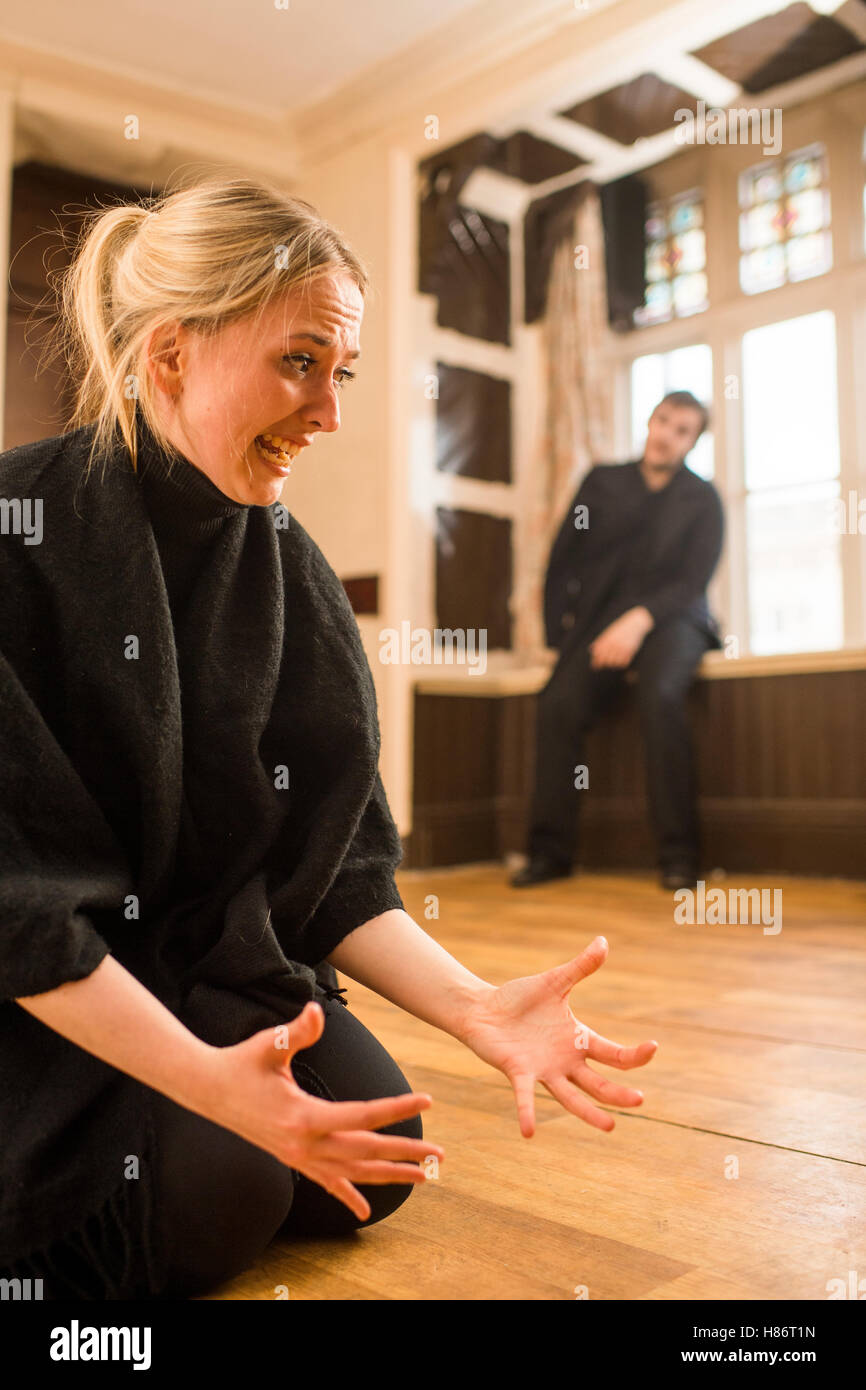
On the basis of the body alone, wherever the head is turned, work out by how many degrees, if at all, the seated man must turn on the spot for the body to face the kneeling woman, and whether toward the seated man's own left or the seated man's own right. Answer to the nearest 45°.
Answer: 0° — they already face them

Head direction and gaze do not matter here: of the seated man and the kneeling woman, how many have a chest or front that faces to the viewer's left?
0

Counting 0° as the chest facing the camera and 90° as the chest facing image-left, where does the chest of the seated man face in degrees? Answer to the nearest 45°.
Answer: approximately 0°

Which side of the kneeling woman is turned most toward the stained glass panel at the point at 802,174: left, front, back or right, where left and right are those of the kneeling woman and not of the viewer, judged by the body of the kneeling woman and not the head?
left

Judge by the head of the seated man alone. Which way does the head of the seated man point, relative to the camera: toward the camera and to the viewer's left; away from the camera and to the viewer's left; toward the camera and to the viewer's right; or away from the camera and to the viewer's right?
toward the camera and to the viewer's left

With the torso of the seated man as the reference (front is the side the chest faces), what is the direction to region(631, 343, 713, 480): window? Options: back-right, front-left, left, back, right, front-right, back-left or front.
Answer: back

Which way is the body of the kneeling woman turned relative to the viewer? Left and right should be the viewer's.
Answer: facing the viewer and to the right of the viewer

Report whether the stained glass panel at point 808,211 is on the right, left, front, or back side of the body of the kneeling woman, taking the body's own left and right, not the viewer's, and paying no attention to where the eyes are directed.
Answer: left
